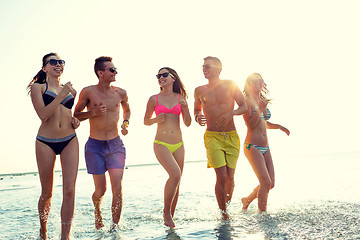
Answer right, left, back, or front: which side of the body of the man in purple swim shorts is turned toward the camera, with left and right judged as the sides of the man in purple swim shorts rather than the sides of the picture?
front

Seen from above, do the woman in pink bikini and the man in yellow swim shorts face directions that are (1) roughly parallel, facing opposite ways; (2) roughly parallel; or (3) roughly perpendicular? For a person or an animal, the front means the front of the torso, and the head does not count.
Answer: roughly parallel

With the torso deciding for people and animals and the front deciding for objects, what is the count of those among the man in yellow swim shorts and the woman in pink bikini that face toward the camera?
2

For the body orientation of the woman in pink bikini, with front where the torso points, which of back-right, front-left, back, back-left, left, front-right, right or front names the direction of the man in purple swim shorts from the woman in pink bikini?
right

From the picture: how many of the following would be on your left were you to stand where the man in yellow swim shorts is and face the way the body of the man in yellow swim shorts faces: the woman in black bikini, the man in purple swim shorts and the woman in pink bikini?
0

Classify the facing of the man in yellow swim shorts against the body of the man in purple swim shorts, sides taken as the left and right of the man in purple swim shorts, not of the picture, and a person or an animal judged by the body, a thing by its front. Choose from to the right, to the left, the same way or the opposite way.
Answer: the same way

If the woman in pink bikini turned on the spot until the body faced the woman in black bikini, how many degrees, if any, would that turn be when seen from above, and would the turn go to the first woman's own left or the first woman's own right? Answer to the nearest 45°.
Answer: approximately 45° to the first woman's own right

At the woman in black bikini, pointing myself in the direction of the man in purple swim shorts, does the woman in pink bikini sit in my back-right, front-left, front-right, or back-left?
front-right

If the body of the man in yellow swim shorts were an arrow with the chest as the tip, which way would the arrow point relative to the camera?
toward the camera

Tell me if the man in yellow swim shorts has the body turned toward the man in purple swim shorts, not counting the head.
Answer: no

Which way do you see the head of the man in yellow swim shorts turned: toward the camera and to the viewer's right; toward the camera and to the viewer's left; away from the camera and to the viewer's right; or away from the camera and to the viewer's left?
toward the camera and to the viewer's left

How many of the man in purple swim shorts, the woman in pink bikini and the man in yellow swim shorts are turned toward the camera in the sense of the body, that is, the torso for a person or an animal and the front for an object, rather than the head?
3

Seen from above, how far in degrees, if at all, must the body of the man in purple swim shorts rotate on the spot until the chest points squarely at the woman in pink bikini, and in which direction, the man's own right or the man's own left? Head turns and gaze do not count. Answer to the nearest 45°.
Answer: approximately 90° to the man's own left

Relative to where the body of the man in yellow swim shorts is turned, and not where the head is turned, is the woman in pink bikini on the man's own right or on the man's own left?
on the man's own right

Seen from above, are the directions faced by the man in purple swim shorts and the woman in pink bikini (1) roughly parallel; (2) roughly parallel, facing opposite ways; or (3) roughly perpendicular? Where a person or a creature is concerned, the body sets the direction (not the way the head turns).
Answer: roughly parallel
